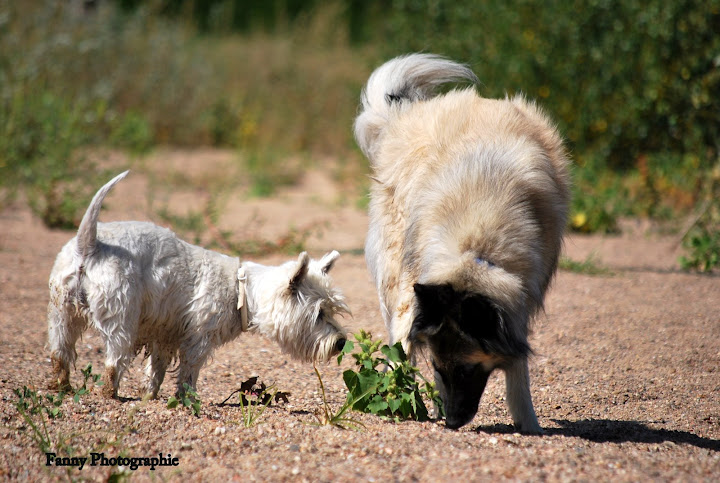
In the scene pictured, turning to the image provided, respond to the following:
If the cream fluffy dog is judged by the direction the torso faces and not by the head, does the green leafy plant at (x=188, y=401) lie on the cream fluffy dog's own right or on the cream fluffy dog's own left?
on the cream fluffy dog's own right

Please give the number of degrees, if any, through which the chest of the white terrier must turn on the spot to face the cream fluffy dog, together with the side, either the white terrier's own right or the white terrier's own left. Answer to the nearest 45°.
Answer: approximately 45° to the white terrier's own right

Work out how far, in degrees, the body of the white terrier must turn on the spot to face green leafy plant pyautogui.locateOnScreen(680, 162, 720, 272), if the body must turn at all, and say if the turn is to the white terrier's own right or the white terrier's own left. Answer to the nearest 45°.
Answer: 0° — it already faces it

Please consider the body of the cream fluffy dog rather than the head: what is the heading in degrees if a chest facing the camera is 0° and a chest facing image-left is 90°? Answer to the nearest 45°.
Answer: approximately 0°

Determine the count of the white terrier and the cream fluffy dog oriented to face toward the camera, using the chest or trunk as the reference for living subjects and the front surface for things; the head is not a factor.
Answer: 1

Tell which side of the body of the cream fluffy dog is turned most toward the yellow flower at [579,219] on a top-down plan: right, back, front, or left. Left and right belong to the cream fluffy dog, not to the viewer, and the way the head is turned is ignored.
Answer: back

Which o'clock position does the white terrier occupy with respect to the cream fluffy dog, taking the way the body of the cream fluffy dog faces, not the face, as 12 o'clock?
The white terrier is roughly at 3 o'clock from the cream fluffy dog.

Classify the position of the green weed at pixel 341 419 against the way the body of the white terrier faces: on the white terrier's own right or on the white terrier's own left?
on the white terrier's own right

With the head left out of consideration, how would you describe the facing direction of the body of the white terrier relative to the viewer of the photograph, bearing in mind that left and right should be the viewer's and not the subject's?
facing away from the viewer and to the right of the viewer
